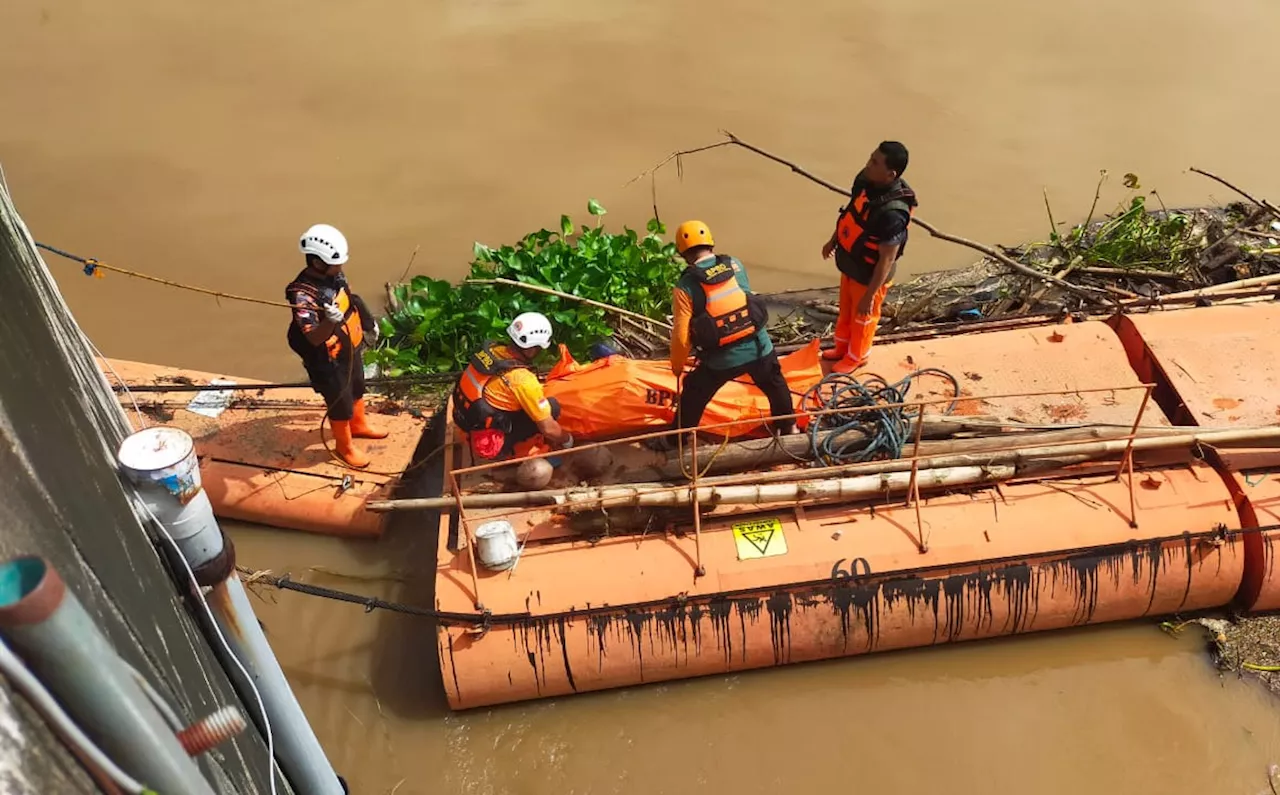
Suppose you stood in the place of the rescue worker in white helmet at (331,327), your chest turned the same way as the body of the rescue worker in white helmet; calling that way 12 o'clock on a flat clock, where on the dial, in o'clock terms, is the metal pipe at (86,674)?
The metal pipe is roughly at 2 o'clock from the rescue worker in white helmet.

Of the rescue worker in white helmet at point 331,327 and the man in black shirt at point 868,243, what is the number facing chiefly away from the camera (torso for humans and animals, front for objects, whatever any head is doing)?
0

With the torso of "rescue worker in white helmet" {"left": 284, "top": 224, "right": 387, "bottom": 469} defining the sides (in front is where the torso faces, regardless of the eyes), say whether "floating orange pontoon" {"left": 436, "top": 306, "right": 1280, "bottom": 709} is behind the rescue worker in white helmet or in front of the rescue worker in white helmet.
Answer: in front

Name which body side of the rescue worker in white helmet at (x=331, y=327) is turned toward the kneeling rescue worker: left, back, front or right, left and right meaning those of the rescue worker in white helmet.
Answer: front

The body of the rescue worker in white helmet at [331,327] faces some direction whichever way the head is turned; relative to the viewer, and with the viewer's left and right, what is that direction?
facing the viewer and to the right of the viewer

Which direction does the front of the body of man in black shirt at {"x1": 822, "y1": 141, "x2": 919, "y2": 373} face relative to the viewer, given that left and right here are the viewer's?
facing the viewer and to the left of the viewer

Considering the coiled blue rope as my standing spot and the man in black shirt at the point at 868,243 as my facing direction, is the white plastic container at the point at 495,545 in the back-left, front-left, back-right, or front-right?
back-left

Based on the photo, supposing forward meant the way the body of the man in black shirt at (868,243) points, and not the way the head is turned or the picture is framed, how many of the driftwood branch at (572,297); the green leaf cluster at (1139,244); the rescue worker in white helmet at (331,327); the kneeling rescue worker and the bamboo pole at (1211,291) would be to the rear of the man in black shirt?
2

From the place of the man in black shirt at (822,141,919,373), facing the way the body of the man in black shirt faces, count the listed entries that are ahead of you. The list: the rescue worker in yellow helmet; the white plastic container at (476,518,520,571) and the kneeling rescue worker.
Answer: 3

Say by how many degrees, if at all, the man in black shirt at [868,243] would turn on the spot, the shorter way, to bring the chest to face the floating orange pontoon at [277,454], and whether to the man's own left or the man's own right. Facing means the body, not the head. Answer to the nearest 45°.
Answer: approximately 45° to the man's own right

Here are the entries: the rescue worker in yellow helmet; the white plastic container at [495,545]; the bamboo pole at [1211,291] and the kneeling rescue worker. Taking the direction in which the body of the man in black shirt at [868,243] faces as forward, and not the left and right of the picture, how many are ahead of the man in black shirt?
3

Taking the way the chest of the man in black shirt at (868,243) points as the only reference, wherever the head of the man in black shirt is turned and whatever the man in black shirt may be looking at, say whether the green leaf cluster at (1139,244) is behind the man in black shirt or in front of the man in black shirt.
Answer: behind

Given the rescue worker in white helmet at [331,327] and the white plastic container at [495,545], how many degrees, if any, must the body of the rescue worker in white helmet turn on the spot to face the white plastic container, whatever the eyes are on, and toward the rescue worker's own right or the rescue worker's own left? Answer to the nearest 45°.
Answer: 0° — they already face it

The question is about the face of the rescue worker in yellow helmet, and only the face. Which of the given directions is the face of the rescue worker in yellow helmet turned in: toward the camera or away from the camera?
away from the camera

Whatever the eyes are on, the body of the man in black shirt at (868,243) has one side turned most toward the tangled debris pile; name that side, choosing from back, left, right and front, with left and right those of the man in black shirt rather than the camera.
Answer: back
